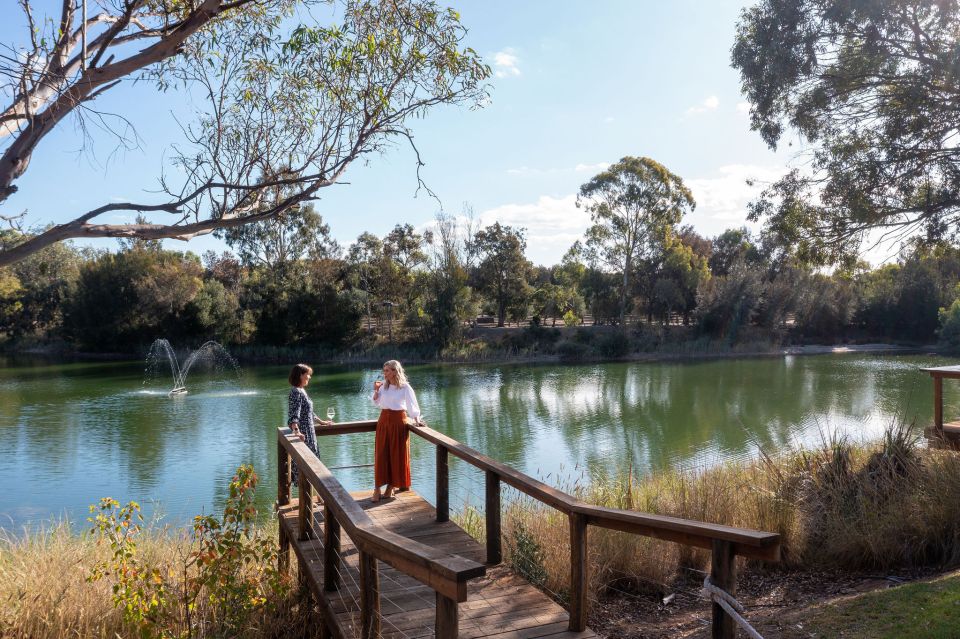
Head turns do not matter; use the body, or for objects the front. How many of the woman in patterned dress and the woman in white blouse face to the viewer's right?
1

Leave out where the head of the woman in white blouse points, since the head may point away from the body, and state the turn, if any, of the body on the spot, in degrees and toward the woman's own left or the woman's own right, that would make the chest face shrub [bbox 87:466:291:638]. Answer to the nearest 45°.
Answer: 0° — they already face it

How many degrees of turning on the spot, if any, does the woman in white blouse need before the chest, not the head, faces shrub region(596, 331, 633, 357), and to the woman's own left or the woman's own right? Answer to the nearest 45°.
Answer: approximately 135° to the woman's own right

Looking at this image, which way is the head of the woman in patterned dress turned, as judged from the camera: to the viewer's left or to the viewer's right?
to the viewer's right

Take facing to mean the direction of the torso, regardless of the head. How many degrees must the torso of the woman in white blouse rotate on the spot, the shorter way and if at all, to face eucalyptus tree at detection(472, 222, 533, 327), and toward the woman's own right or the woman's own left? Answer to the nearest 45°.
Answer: approximately 135° to the woman's own right

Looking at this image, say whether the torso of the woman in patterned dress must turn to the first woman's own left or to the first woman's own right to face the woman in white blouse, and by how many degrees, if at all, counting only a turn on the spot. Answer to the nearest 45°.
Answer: approximately 45° to the first woman's own right

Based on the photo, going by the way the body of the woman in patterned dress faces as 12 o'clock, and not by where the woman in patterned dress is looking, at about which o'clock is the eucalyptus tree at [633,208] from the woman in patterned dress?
The eucalyptus tree is roughly at 10 o'clock from the woman in patterned dress.

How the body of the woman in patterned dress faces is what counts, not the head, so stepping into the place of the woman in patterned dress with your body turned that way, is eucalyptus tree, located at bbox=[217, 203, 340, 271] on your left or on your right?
on your left

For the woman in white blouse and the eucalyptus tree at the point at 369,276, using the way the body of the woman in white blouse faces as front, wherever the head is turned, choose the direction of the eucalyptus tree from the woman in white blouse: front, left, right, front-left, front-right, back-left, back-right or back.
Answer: back-right

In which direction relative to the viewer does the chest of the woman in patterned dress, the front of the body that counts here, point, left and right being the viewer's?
facing to the right of the viewer

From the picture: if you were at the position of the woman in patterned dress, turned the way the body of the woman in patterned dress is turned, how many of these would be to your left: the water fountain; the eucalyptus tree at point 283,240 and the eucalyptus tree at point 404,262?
3

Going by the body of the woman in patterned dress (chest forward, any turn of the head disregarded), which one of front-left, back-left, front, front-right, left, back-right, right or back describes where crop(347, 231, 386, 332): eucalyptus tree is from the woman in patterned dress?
left
